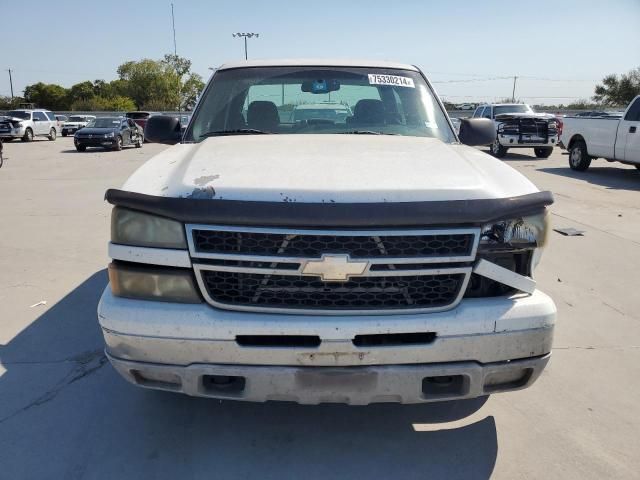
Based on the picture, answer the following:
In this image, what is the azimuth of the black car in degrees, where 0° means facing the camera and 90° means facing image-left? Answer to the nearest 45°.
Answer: approximately 45°

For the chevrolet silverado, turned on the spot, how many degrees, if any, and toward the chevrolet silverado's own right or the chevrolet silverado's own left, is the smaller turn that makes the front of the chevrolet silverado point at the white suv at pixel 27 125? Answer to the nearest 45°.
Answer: approximately 135° to the chevrolet silverado's own right

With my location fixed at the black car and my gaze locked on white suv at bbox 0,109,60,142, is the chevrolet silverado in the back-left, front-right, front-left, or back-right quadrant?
back-left

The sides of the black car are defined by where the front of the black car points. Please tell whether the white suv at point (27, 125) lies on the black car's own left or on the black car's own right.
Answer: on the black car's own right

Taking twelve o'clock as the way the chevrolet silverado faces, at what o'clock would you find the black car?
The black car is roughly at 5 o'clock from the chevrolet silverado.

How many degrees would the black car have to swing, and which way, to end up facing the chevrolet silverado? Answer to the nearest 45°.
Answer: approximately 45° to its left

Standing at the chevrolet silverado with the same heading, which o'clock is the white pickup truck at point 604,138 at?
The white pickup truck is roughly at 7 o'clock from the chevrolet silverado.

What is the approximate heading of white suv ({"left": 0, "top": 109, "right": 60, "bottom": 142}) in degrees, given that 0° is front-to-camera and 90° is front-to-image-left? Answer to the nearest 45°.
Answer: approximately 45°

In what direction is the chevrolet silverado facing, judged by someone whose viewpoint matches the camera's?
facing the viewer
